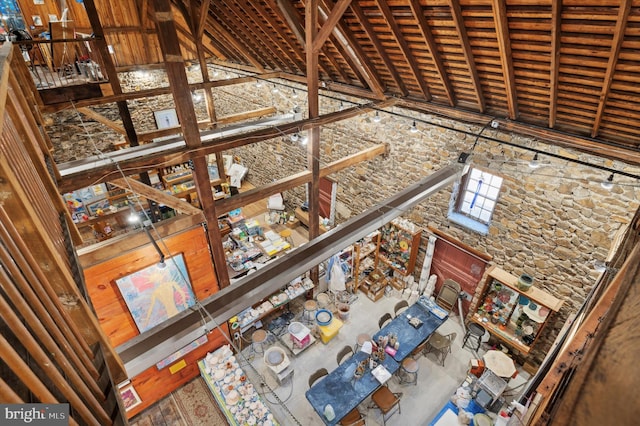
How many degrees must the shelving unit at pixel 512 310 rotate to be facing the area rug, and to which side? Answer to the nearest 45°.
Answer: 0° — it already faces it

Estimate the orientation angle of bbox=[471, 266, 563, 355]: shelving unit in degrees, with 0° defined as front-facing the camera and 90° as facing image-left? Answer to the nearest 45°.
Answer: approximately 45°

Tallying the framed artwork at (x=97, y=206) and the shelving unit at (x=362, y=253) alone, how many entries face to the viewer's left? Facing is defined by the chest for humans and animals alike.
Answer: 0

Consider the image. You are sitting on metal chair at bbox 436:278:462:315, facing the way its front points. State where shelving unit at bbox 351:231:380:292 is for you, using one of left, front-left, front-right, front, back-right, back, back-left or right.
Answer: front-right

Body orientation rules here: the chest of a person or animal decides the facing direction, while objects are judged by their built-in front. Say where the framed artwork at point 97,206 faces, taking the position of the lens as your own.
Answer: facing the viewer and to the right of the viewer

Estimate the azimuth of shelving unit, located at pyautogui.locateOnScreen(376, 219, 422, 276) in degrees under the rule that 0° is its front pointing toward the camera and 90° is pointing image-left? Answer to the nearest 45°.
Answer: approximately 45°

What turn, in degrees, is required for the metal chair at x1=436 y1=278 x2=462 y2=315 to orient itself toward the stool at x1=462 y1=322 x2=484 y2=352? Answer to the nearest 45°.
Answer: approximately 90° to its left

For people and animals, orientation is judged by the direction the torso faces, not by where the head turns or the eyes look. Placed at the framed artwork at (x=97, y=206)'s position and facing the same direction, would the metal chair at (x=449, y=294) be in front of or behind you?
in front

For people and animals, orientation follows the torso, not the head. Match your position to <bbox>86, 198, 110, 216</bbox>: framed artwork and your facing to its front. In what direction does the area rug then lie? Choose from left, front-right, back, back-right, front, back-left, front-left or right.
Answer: front-right

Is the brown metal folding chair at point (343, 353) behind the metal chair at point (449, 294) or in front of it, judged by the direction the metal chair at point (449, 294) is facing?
in front

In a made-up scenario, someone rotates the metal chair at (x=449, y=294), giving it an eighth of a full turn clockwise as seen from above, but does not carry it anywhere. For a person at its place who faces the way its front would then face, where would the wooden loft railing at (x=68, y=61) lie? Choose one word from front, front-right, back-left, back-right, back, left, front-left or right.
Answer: front

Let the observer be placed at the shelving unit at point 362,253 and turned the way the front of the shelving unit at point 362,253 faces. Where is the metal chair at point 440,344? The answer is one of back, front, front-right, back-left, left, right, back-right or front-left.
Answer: front

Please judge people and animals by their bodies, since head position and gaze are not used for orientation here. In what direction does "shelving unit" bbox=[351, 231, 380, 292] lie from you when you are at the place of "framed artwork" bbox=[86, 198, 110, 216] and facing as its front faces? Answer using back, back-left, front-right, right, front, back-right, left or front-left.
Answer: front

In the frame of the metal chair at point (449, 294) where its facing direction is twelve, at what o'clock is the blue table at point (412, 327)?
The blue table is roughly at 11 o'clock from the metal chair.

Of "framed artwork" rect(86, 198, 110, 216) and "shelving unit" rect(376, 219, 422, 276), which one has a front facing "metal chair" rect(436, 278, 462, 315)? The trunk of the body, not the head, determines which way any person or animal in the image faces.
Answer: the framed artwork

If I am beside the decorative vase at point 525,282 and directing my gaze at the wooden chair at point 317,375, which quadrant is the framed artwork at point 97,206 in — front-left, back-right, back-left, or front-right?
front-right

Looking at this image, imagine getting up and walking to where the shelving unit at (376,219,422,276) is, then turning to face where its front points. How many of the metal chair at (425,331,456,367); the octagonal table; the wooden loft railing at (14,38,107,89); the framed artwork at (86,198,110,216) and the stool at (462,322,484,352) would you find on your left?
3

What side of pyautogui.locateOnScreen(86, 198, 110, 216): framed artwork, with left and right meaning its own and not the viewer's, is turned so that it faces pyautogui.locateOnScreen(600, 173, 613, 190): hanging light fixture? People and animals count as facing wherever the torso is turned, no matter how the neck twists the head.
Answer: front
